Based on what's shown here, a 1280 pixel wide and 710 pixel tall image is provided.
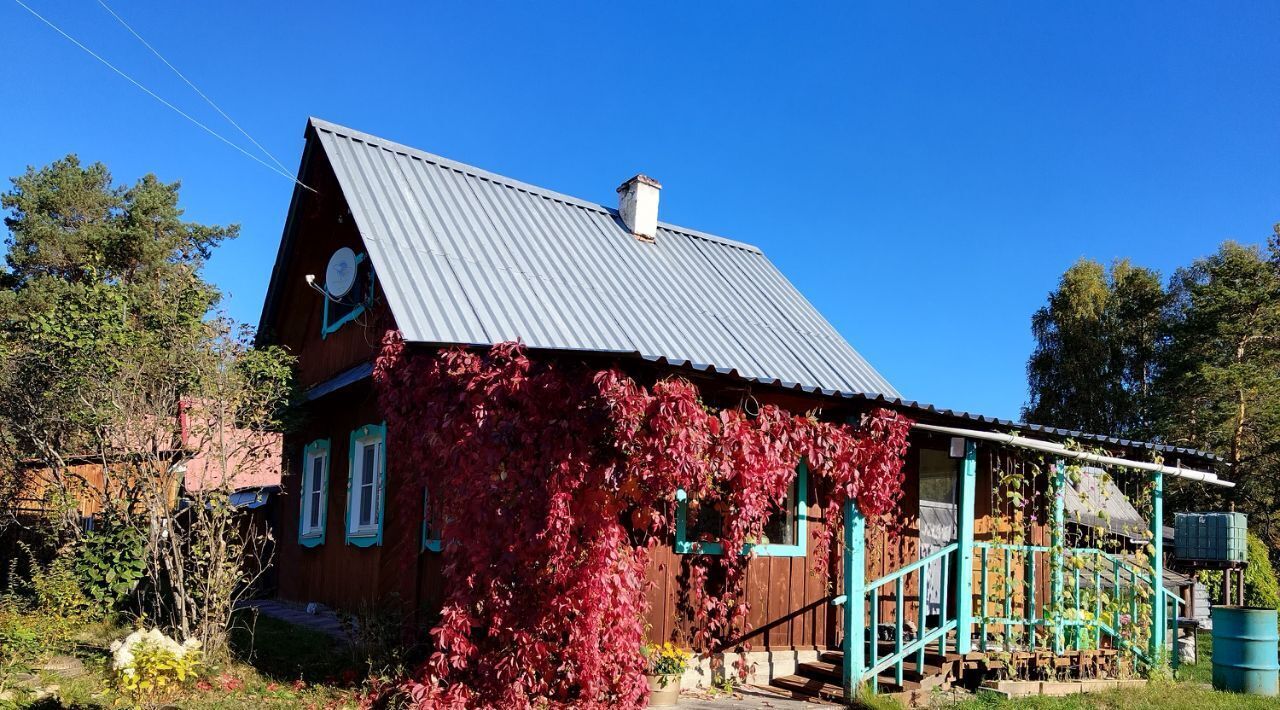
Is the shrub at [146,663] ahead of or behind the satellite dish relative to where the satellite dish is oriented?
ahead

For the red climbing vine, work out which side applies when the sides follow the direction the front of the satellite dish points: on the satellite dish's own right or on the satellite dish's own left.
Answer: on the satellite dish's own left

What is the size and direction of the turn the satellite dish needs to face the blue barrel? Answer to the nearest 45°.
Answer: approximately 90° to its left

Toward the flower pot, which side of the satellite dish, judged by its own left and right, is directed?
left

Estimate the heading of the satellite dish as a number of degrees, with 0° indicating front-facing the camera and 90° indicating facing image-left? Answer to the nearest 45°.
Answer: approximately 45°

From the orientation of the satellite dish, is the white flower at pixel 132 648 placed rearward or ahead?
ahead

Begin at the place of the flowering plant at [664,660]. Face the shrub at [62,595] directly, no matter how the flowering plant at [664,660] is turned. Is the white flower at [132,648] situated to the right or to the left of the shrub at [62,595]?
left

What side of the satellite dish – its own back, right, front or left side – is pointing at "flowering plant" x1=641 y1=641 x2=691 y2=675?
left

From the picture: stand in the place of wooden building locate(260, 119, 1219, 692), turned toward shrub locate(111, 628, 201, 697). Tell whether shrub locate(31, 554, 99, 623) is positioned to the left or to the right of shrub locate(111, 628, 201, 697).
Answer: right
